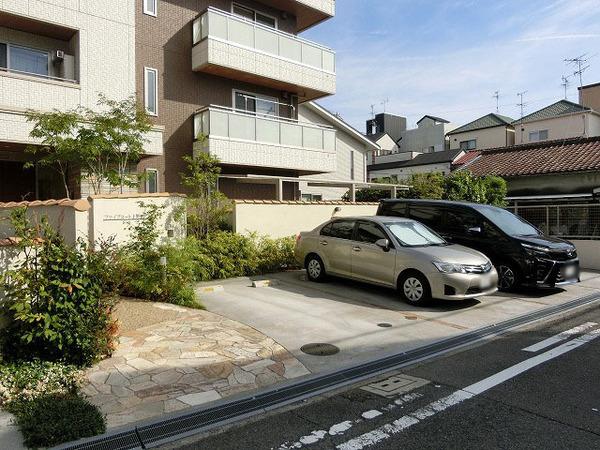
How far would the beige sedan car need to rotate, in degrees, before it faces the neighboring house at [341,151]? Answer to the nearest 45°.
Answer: approximately 135° to its left

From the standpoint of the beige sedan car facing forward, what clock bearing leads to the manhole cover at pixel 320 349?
The manhole cover is roughly at 2 o'clock from the beige sedan car.

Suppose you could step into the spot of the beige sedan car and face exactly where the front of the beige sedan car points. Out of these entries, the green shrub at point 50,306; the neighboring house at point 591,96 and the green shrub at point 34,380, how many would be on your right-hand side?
2

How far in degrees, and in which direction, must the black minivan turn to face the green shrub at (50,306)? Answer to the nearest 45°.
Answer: approximately 90° to its right

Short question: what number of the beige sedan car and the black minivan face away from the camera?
0

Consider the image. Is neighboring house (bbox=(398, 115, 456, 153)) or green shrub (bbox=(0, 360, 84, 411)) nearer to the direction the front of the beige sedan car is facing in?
the green shrub

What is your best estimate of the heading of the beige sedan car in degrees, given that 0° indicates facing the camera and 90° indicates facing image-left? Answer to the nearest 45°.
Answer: approximately 315°

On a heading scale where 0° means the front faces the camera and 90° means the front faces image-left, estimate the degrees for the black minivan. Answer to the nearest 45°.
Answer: approximately 315°

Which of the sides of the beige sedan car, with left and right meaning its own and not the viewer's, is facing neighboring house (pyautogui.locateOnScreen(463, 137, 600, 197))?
left

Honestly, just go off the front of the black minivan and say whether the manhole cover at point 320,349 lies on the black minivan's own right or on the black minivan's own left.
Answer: on the black minivan's own right

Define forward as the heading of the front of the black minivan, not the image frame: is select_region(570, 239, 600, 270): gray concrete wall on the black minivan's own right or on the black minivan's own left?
on the black minivan's own left

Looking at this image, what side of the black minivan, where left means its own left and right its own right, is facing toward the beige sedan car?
right

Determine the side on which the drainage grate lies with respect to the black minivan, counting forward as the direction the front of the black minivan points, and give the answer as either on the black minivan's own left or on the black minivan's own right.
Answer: on the black minivan's own right

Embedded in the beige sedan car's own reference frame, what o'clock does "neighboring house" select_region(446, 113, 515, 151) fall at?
The neighboring house is roughly at 8 o'clock from the beige sedan car.

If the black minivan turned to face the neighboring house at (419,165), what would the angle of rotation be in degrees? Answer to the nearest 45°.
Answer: approximately 135° to its left
